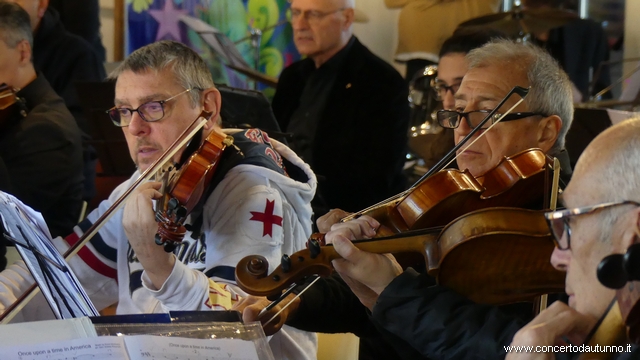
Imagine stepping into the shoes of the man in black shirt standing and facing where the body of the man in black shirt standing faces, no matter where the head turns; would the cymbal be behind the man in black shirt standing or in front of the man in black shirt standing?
behind

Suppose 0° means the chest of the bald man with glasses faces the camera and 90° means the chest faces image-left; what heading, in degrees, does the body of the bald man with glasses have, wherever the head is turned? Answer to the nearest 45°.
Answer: approximately 90°

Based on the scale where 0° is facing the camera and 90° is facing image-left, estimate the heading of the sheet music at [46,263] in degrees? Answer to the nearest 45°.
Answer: approximately 225°

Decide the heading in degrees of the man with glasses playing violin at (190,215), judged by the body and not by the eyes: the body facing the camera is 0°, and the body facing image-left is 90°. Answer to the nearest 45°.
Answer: approximately 45°

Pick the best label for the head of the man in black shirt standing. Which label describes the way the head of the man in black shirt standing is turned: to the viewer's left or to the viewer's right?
to the viewer's left

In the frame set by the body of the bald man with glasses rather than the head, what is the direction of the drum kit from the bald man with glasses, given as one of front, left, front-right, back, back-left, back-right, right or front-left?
right

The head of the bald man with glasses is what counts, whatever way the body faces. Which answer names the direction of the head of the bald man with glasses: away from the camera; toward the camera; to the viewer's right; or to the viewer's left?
to the viewer's left
